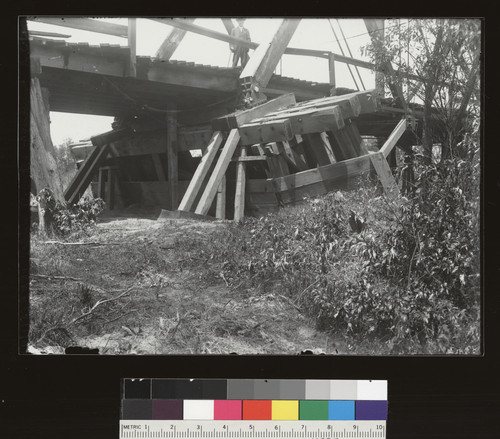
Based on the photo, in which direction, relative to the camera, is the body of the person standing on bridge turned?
toward the camera

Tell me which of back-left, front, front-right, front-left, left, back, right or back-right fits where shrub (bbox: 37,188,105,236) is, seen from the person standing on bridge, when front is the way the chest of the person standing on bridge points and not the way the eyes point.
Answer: right
